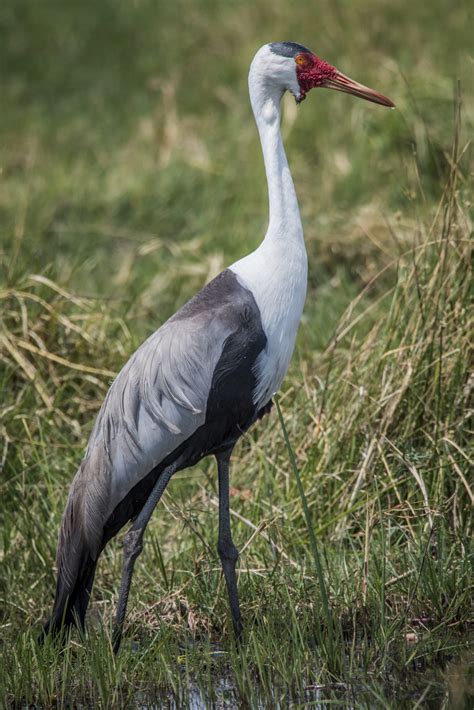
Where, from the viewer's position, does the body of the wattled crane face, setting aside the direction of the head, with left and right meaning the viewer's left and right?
facing to the right of the viewer
